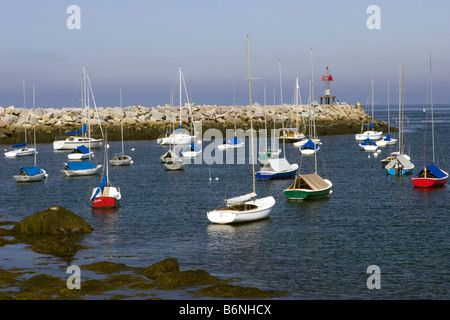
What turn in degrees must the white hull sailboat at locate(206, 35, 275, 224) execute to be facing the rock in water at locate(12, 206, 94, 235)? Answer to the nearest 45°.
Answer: approximately 135° to its left

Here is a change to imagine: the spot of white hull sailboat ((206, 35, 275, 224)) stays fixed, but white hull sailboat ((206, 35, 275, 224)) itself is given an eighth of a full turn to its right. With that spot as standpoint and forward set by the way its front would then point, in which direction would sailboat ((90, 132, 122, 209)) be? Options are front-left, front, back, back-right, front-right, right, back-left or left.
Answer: back-left

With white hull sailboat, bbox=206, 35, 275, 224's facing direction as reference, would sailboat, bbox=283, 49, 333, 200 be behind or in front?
in front

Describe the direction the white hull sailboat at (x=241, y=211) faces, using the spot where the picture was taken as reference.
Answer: facing away from the viewer and to the right of the viewer

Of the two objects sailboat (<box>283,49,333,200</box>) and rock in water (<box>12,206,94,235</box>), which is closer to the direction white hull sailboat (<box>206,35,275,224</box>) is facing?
the sailboat

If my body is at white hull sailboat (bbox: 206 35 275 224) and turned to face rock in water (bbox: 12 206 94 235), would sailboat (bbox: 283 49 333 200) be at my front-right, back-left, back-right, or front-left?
back-right

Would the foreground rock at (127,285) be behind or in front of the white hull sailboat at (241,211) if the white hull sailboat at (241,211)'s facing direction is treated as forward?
behind
